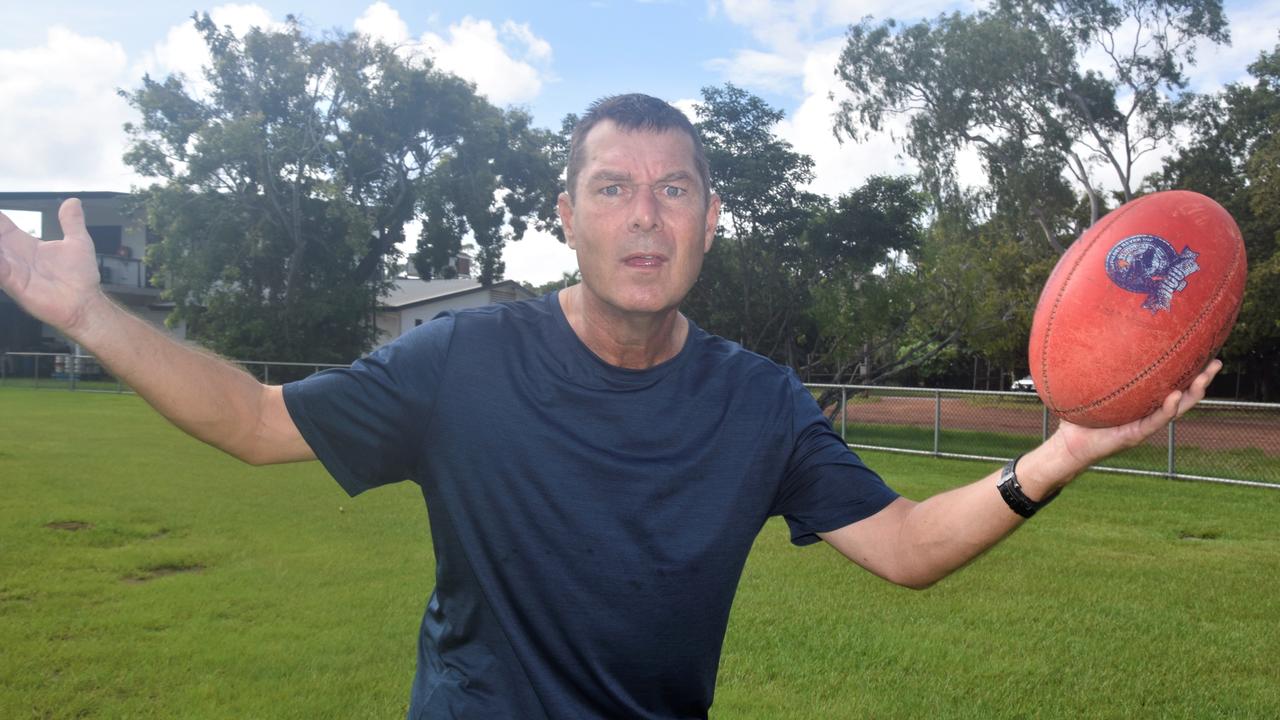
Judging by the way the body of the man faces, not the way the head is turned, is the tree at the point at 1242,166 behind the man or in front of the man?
behind

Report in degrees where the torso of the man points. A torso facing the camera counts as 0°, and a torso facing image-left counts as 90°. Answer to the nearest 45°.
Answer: approximately 0°

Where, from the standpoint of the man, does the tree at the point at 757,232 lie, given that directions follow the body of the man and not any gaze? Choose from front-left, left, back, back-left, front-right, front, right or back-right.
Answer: back

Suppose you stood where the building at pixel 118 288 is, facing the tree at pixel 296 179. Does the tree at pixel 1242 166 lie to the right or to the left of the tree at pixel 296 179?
left

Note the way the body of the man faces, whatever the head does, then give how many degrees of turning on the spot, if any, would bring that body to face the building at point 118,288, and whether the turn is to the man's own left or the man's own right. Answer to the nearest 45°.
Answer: approximately 135° to the man's own right

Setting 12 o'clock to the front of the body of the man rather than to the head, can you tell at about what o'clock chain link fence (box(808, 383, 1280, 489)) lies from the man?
The chain link fence is roughly at 7 o'clock from the man.

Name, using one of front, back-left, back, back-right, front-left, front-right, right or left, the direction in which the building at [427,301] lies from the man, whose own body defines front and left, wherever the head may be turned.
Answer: back
